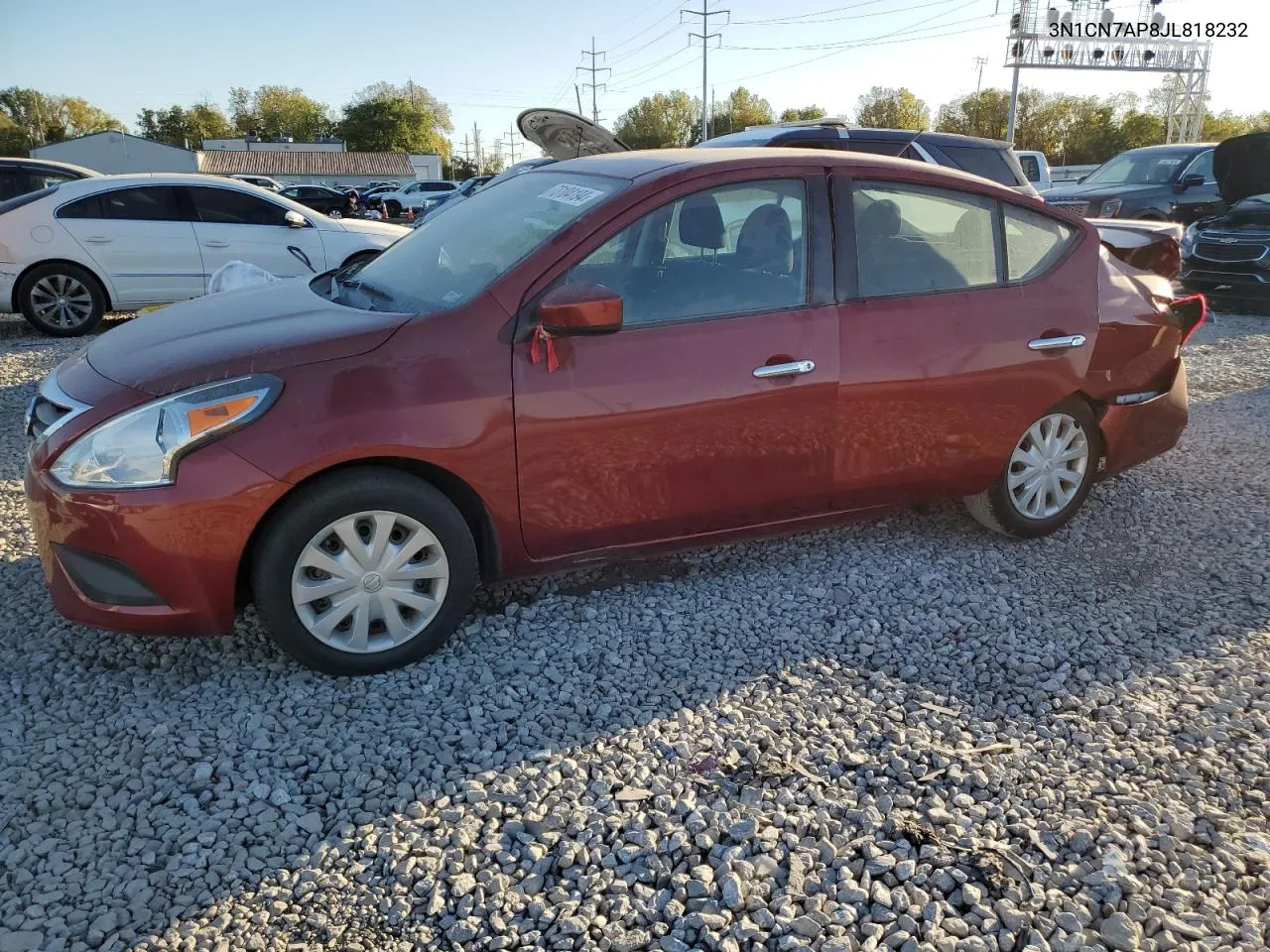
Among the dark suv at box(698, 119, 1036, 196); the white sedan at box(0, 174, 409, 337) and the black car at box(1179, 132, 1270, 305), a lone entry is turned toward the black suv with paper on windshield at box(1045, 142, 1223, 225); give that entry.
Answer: the white sedan

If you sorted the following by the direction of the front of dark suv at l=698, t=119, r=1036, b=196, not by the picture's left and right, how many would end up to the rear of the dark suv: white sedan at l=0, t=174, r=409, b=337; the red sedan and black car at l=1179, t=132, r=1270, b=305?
1

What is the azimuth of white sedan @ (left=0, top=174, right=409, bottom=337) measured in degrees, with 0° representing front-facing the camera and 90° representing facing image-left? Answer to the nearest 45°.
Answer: approximately 270°

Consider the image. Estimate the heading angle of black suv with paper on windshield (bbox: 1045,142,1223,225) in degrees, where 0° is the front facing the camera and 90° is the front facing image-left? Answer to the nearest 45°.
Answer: approximately 45°

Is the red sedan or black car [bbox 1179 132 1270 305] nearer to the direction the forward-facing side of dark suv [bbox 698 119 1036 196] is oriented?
the red sedan
